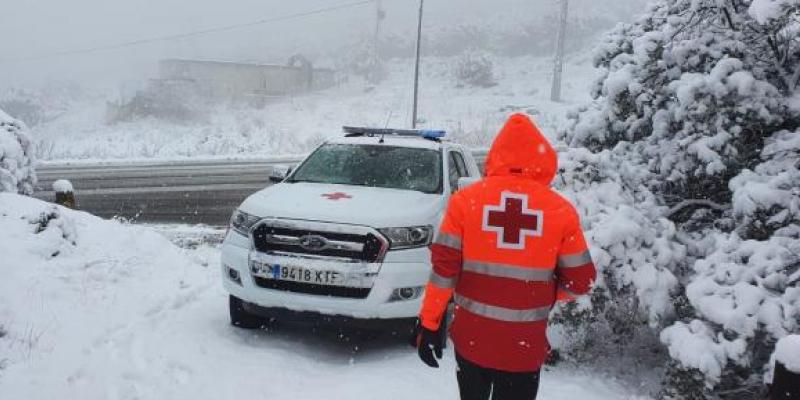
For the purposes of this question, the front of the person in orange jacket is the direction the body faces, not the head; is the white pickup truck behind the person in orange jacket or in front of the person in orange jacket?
in front

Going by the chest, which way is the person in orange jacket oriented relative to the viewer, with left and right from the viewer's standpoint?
facing away from the viewer

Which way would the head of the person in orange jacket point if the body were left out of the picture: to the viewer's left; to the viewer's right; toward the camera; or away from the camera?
away from the camera

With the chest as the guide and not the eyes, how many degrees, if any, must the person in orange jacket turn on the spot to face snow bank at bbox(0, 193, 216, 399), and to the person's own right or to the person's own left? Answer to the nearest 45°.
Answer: approximately 45° to the person's own left

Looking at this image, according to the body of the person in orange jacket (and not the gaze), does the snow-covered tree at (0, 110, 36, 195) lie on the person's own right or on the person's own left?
on the person's own left

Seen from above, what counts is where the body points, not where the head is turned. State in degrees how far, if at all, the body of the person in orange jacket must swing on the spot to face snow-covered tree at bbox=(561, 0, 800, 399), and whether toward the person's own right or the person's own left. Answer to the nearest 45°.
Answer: approximately 45° to the person's own right
